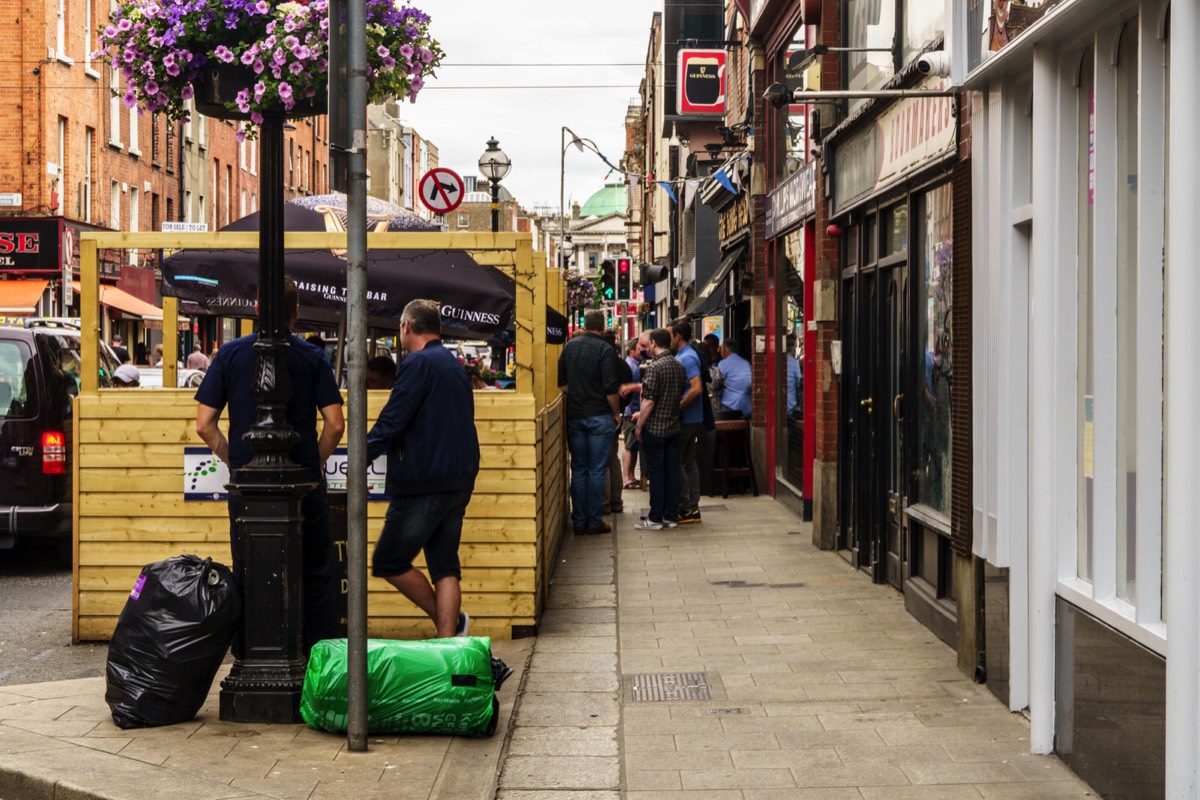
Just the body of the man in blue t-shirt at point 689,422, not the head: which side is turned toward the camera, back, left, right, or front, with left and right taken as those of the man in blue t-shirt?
left

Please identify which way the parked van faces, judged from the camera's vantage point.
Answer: facing away from the viewer

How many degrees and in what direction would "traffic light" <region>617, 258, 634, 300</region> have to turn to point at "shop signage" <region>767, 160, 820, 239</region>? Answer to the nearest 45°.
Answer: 0° — it already faces it

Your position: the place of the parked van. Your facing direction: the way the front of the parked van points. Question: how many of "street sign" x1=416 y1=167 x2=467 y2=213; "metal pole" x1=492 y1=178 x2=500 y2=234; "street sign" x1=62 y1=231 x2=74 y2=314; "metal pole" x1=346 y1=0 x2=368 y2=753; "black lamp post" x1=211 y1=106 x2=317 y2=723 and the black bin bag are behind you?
3

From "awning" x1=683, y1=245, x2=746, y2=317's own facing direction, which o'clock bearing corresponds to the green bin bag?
The green bin bag is roughly at 9 o'clock from the awning.

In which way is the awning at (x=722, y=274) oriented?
to the viewer's left

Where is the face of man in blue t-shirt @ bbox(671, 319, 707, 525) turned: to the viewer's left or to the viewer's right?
to the viewer's left

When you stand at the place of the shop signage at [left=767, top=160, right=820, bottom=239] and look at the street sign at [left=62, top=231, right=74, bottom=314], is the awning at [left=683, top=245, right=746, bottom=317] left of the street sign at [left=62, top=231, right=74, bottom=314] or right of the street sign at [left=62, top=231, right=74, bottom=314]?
right

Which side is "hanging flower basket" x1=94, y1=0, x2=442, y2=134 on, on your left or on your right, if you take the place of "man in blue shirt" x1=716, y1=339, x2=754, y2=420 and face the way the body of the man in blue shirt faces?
on your left

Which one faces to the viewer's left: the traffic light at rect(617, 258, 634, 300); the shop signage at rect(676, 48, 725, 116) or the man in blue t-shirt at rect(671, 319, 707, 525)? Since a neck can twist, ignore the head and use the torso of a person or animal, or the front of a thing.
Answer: the man in blue t-shirt

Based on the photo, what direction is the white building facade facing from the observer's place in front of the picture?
facing to the left of the viewer
